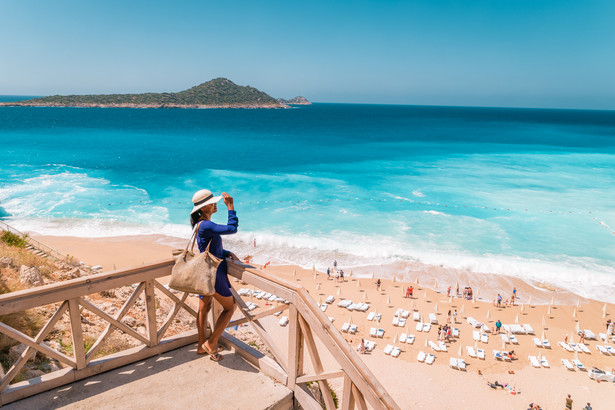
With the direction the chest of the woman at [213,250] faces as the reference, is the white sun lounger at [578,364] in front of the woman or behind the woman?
in front

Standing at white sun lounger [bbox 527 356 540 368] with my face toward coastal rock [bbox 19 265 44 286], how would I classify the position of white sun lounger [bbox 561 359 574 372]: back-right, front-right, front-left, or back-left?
back-left

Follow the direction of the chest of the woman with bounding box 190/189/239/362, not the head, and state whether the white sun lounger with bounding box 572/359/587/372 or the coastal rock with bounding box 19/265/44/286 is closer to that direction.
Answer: the white sun lounger

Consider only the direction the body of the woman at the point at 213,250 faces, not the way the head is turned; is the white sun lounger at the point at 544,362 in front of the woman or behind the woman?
in front

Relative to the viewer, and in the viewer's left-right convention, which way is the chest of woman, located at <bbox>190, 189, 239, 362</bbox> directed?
facing to the right of the viewer

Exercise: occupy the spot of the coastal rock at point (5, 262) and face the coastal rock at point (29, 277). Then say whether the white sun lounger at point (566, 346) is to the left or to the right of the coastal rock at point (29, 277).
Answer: left

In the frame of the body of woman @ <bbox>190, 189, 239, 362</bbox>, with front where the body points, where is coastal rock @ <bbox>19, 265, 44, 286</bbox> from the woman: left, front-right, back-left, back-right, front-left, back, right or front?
back-left
